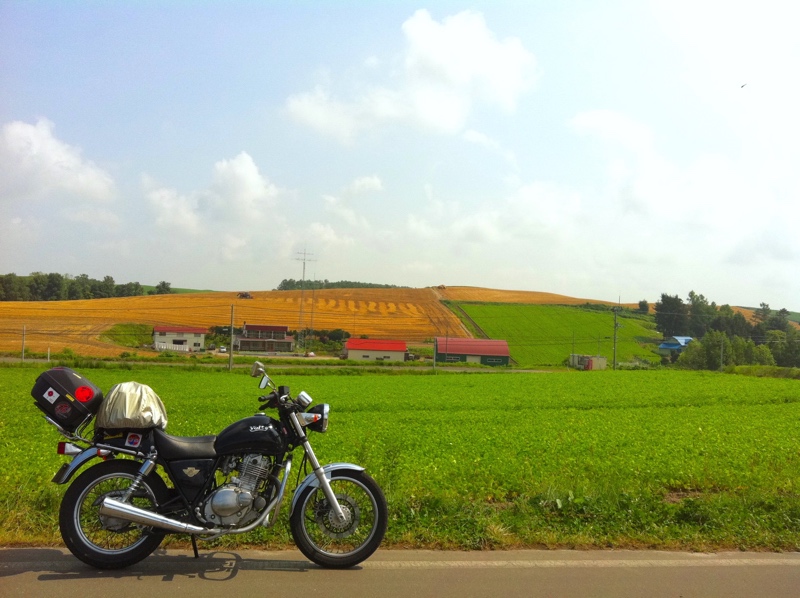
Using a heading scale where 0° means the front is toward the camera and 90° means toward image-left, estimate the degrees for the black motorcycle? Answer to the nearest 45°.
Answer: approximately 270°
